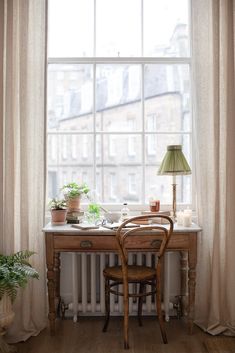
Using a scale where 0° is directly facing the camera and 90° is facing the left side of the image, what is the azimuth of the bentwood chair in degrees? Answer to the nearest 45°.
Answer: approximately 135°

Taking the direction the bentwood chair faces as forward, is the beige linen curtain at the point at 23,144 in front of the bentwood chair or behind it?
in front

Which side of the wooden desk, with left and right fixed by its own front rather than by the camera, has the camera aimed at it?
front

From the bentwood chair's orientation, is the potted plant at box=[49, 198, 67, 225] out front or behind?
out front

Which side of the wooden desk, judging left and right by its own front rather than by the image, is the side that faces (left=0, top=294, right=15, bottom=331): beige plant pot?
right
